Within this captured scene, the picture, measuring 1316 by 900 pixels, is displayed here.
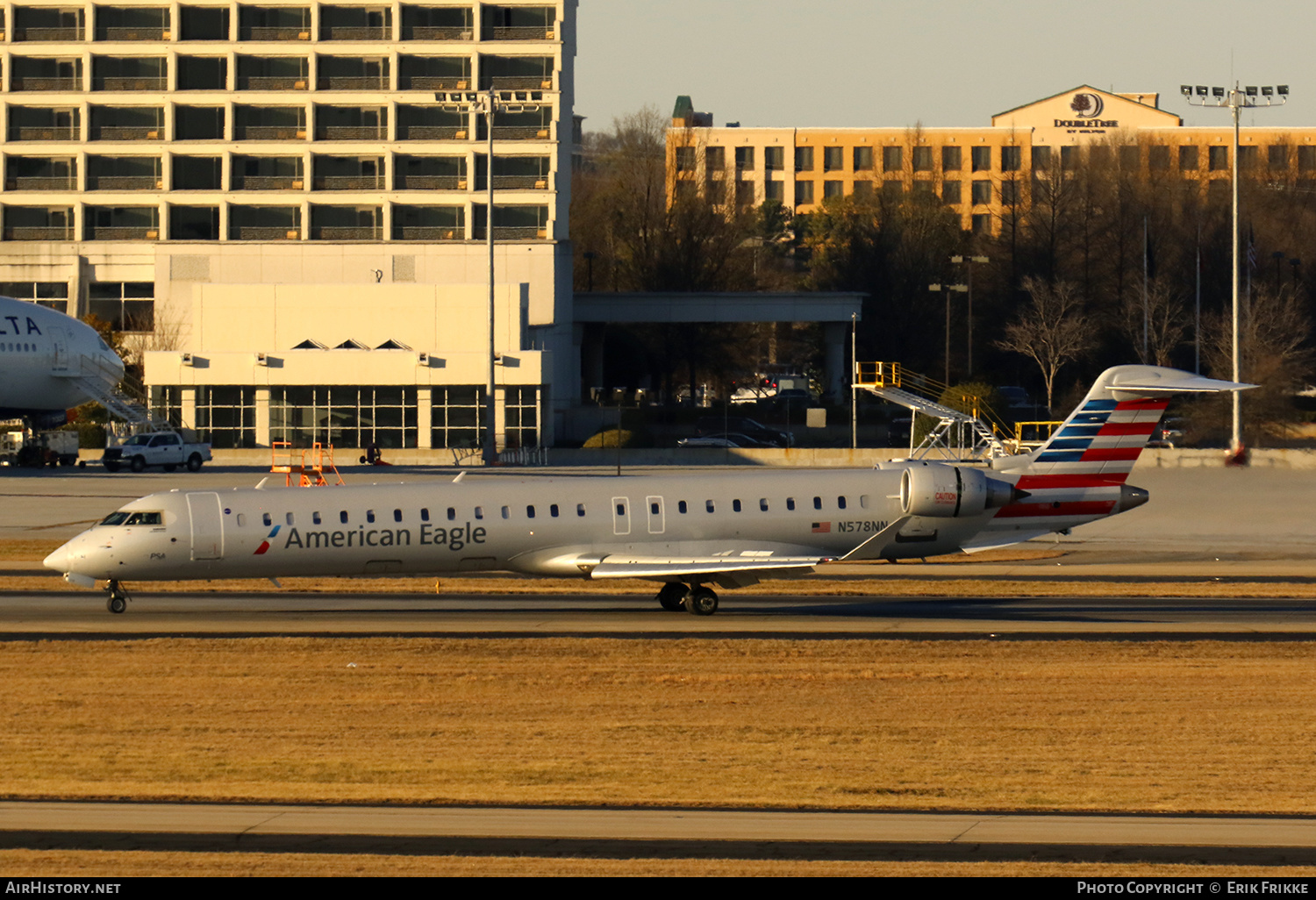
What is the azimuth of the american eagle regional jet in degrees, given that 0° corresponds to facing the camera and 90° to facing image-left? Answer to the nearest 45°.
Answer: approximately 90°
